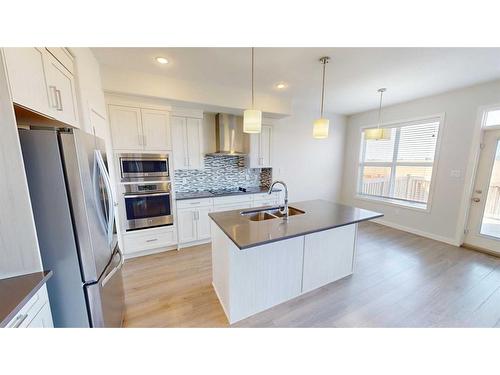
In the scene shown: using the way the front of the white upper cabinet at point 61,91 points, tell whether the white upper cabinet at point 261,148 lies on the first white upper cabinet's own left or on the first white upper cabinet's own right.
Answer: on the first white upper cabinet's own left

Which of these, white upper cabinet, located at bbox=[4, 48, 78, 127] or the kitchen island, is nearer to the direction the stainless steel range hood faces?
the kitchen island

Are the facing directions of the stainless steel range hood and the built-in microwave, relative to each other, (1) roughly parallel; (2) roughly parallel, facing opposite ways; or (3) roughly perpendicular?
roughly parallel

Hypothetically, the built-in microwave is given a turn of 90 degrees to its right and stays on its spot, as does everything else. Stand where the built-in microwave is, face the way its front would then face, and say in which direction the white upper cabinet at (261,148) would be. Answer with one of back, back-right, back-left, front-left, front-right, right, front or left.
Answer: back

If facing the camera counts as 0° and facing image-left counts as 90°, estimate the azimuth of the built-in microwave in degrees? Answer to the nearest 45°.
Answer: approximately 0°

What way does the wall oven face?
toward the camera

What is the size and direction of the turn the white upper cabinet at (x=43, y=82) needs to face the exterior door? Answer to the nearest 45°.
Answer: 0° — it already faces it

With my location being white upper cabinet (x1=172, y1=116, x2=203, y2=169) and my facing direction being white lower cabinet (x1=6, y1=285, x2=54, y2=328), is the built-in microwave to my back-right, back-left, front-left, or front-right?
front-right

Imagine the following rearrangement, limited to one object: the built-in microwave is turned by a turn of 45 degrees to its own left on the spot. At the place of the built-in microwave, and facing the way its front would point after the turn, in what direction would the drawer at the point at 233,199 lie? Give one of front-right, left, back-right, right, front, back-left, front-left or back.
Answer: front-left

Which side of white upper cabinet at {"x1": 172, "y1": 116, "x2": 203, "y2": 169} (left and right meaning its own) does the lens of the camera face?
front

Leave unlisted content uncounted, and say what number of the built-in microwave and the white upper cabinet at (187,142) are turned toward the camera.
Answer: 2

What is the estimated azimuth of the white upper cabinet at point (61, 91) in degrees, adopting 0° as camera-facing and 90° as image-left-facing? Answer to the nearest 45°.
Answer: approximately 315°

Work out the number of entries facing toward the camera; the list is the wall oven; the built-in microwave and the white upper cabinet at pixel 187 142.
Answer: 3

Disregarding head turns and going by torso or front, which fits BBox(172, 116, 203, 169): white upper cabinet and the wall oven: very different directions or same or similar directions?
same or similar directions

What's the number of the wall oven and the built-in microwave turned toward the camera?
2
